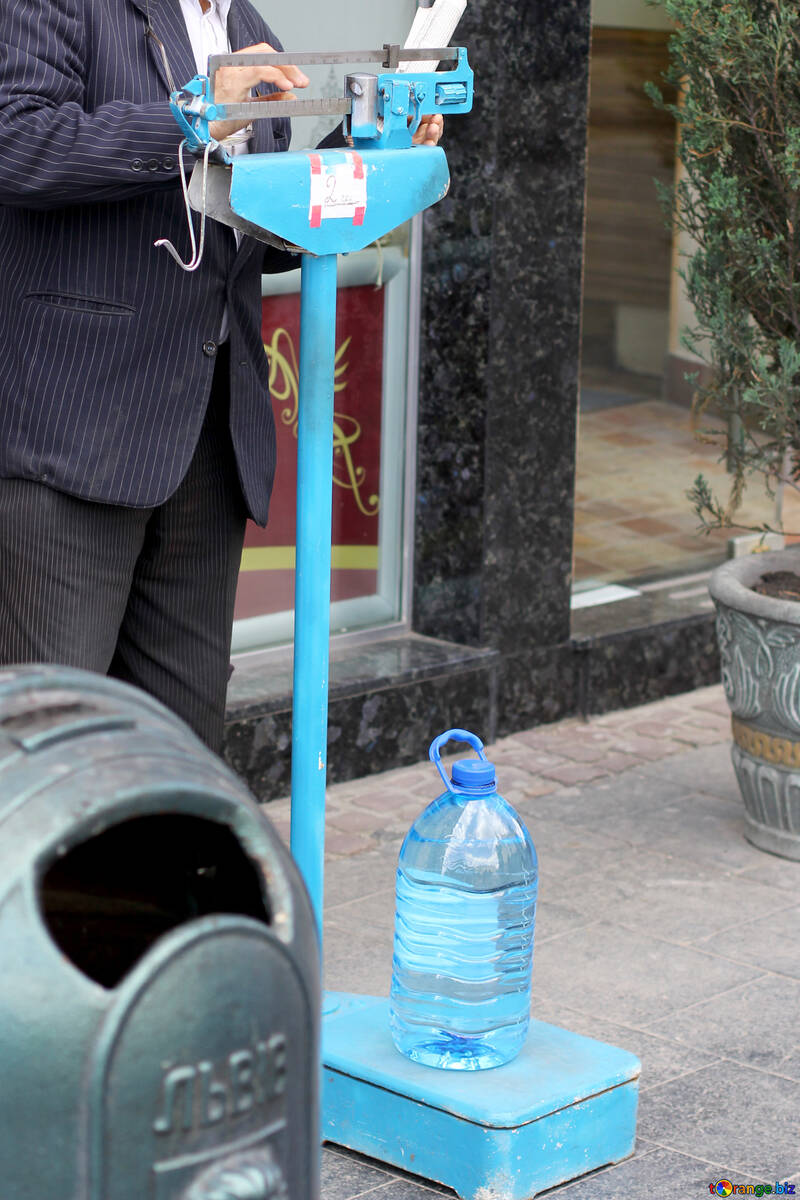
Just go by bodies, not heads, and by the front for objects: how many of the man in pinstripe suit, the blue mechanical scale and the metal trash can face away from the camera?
0

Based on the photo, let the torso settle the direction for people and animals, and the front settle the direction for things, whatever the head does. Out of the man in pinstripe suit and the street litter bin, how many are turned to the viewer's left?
0

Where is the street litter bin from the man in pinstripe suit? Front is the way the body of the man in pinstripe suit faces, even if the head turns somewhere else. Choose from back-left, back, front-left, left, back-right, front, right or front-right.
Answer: front-right

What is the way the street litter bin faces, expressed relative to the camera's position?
facing the viewer and to the right of the viewer

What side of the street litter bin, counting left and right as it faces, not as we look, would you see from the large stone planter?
left

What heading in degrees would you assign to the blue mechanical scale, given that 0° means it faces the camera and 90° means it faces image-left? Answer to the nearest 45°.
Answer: approximately 315°

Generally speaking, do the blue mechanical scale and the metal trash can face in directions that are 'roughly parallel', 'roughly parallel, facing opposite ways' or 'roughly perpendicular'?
roughly parallel

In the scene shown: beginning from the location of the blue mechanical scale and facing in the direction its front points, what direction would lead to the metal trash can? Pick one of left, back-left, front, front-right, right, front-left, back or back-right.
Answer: front-right
